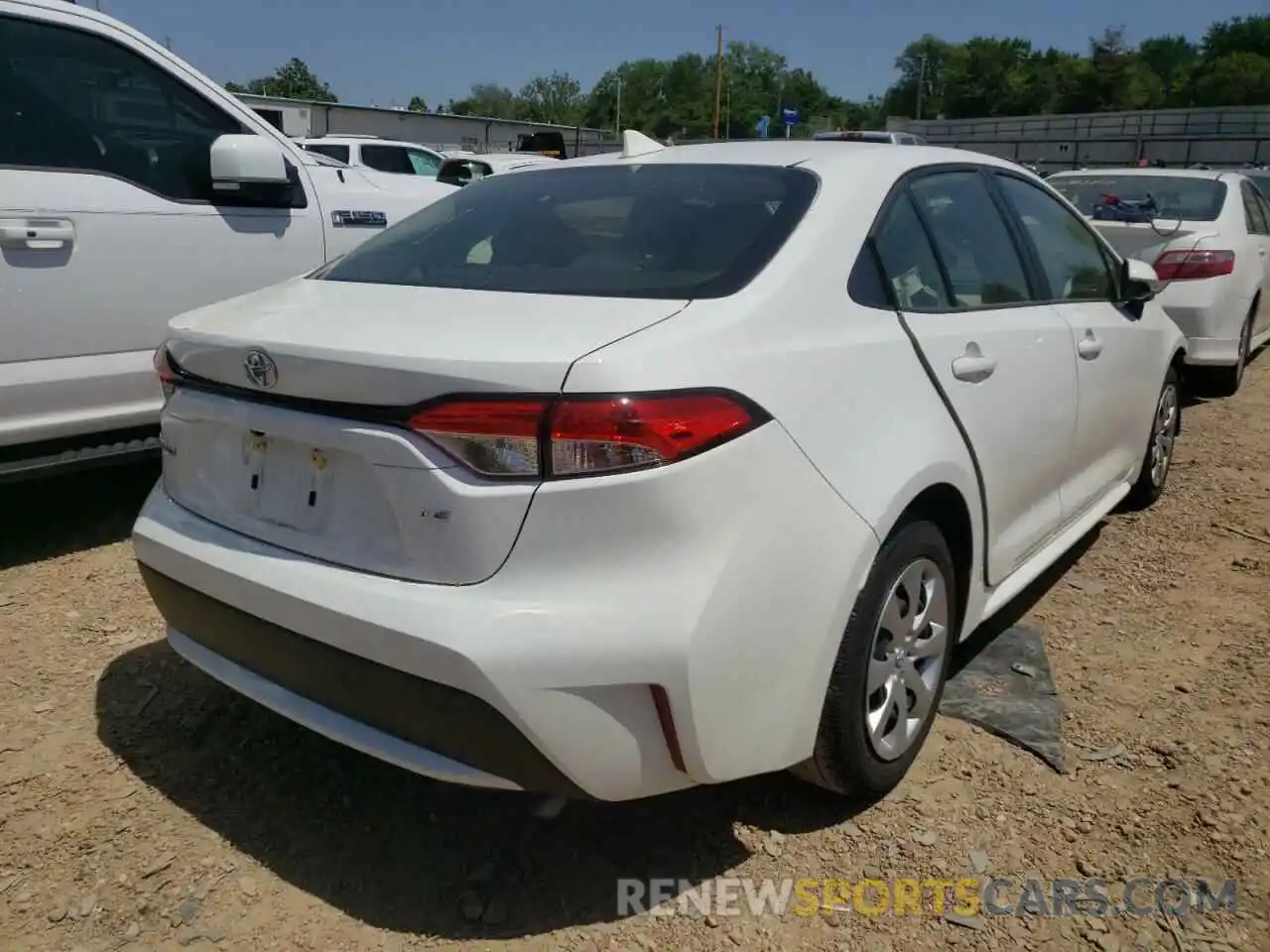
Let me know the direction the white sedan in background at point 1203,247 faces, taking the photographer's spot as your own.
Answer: facing away from the viewer and to the right of the viewer

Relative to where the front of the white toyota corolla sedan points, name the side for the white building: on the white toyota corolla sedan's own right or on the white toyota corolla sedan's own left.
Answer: on the white toyota corolla sedan's own left

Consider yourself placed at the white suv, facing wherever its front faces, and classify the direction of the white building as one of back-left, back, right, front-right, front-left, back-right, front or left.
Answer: left

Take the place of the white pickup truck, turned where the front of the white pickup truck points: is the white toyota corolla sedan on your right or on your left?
on your right

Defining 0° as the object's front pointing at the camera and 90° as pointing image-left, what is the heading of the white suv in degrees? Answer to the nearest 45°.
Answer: approximately 270°

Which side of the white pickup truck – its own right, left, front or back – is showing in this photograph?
right

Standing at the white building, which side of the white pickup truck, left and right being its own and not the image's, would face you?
left

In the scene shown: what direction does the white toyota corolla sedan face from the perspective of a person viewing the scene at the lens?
facing away from the viewer and to the right of the viewer

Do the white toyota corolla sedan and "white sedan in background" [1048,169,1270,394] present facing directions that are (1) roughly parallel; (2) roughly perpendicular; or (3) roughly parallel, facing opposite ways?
roughly parallel
